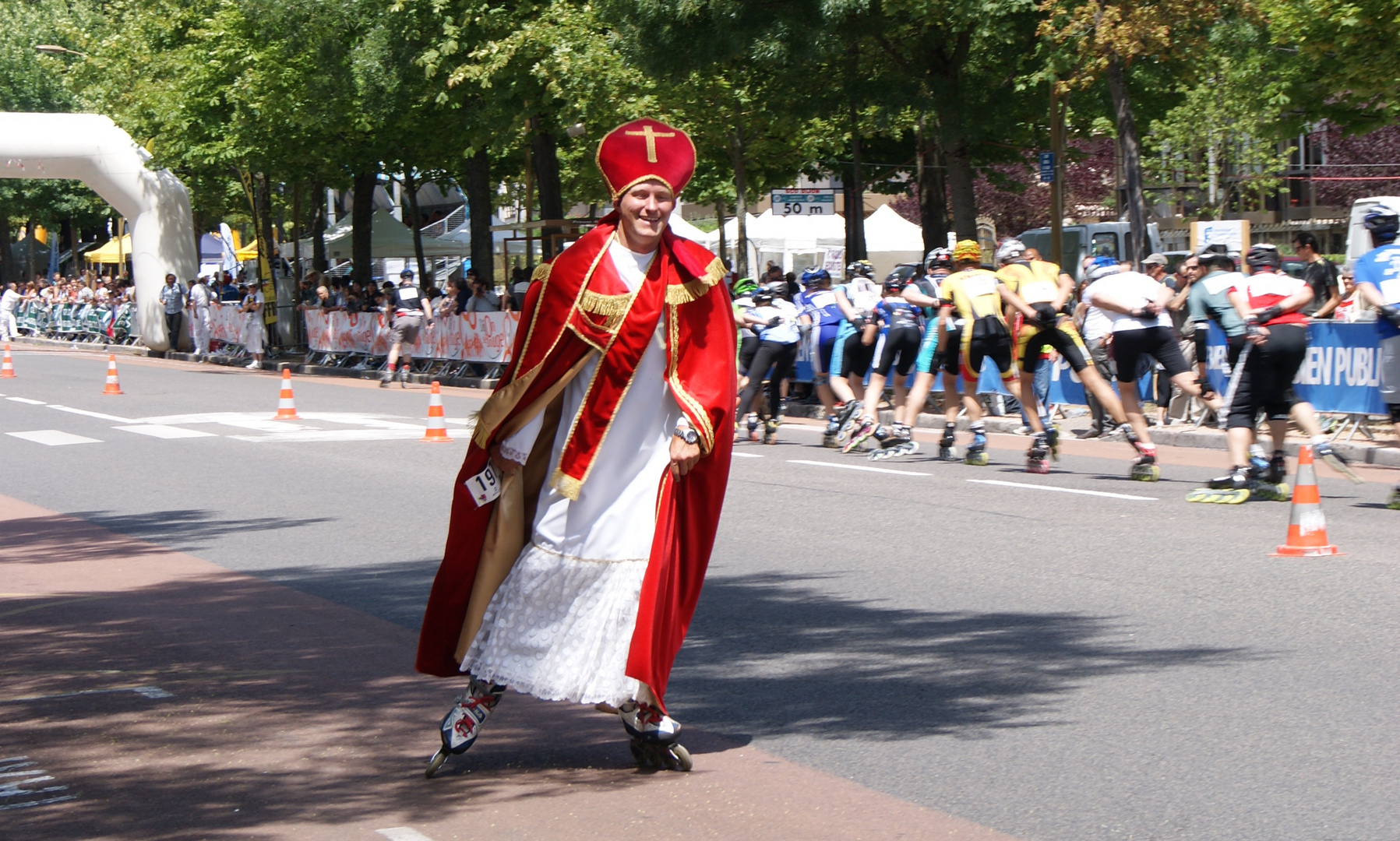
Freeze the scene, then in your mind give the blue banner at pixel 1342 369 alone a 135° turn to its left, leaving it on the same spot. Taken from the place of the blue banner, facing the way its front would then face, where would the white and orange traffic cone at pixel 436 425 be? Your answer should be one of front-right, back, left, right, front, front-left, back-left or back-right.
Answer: back-left

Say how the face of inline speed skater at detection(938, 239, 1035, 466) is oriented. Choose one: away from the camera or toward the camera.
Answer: away from the camera

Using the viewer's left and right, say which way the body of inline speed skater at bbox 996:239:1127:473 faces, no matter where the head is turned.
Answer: facing away from the viewer and to the left of the viewer

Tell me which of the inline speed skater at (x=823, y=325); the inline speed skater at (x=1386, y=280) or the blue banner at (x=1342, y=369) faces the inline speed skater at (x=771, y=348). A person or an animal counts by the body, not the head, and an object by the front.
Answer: the inline speed skater at (x=1386, y=280)

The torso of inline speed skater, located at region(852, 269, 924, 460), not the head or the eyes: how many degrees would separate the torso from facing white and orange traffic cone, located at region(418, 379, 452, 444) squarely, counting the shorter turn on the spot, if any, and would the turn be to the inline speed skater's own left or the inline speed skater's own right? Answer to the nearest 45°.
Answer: approximately 45° to the inline speed skater's own left

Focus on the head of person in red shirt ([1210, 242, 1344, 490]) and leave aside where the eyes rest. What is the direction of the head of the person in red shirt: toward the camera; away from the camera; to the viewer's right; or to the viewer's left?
away from the camera
